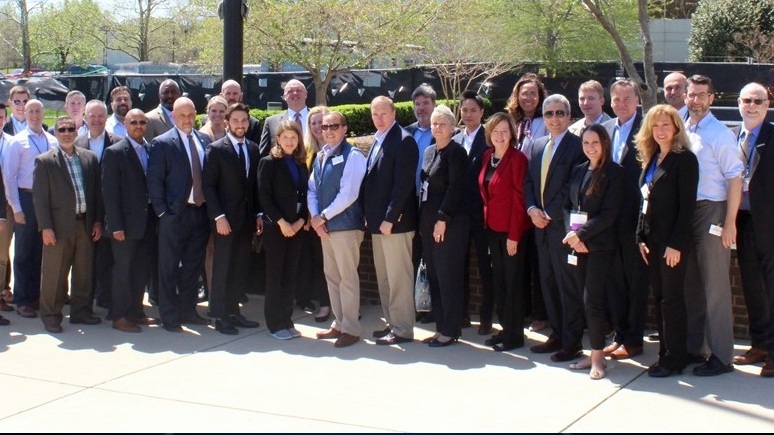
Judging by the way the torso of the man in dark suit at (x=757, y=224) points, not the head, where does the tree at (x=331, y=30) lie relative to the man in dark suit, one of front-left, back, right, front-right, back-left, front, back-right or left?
right

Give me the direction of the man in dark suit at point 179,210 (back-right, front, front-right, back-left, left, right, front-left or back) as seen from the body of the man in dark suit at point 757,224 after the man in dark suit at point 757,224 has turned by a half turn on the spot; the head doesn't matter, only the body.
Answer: back-left

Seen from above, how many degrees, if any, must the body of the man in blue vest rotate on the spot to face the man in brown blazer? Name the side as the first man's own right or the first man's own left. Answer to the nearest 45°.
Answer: approximately 45° to the first man's own right

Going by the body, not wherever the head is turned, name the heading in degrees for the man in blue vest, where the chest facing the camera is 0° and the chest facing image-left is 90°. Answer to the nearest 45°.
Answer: approximately 45°

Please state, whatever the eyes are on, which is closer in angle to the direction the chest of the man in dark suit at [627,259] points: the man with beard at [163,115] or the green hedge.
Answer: the man with beard

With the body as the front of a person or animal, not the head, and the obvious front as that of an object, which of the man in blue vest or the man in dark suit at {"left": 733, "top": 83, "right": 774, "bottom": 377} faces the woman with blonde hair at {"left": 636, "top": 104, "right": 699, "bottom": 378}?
the man in dark suit

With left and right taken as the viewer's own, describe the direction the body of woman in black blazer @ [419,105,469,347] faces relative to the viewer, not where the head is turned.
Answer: facing the viewer and to the left of the viewer

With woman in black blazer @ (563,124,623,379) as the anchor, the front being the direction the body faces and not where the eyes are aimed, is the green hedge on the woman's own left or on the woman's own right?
on the woman's own right

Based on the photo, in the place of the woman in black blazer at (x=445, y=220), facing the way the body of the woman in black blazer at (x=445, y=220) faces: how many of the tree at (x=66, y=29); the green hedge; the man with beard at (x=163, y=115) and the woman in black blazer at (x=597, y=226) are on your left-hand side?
1

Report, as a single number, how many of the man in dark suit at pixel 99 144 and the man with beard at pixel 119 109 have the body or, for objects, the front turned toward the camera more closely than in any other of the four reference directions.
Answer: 2

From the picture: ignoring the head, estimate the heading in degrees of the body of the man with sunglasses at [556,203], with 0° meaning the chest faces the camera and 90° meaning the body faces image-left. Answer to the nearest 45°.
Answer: approximately 45°

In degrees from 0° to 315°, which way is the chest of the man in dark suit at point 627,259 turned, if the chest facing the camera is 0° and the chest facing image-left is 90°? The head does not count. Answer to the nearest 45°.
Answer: approximately 45°

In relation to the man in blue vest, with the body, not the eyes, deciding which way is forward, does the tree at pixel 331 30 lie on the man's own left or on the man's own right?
on the man's own right
